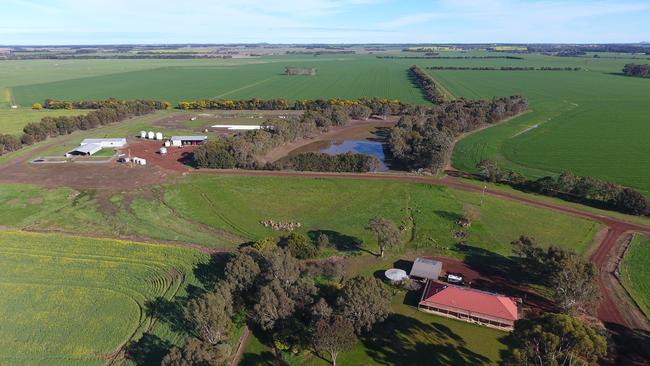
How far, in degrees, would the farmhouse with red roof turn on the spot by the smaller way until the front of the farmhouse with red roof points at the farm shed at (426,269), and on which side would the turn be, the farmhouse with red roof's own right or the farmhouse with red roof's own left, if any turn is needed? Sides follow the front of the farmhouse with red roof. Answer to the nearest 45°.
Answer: approximately 135° to the farmhouse with red roof's own right

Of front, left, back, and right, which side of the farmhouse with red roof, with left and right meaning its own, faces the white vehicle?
back

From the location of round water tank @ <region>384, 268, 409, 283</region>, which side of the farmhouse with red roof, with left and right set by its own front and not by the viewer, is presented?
right

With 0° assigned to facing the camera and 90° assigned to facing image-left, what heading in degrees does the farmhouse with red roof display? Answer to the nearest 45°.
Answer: approximately 0°
